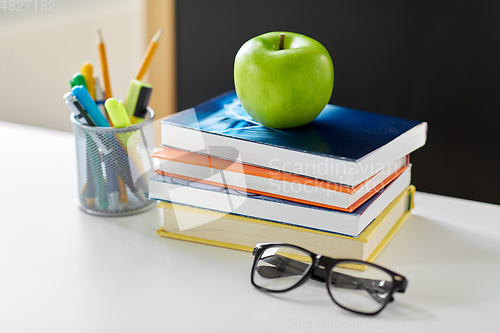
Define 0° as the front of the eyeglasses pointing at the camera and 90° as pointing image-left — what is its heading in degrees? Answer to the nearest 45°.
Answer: approximately 45°
